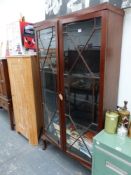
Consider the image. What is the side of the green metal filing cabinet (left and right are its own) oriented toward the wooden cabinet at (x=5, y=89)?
right

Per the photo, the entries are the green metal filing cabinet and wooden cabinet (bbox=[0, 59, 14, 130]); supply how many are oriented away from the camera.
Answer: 0

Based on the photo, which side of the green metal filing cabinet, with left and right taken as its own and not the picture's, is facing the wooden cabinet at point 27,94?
right

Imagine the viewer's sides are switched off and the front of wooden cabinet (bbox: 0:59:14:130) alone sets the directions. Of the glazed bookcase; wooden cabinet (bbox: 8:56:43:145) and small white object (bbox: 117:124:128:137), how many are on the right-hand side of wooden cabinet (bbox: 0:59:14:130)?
0

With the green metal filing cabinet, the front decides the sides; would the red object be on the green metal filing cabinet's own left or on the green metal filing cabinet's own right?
on the green metal filing cabinet's own right

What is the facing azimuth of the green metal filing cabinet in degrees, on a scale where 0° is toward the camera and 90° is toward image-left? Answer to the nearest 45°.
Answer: approximately 45°

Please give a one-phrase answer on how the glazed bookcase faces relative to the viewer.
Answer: facing the viewer and to the left of the viewer

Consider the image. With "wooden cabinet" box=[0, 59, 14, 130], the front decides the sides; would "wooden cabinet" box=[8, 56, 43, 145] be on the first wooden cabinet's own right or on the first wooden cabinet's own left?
on the first wooden cabinet's own left

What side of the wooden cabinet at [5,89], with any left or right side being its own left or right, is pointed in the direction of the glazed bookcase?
left

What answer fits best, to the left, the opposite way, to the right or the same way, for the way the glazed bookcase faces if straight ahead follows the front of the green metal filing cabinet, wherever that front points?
the same way
